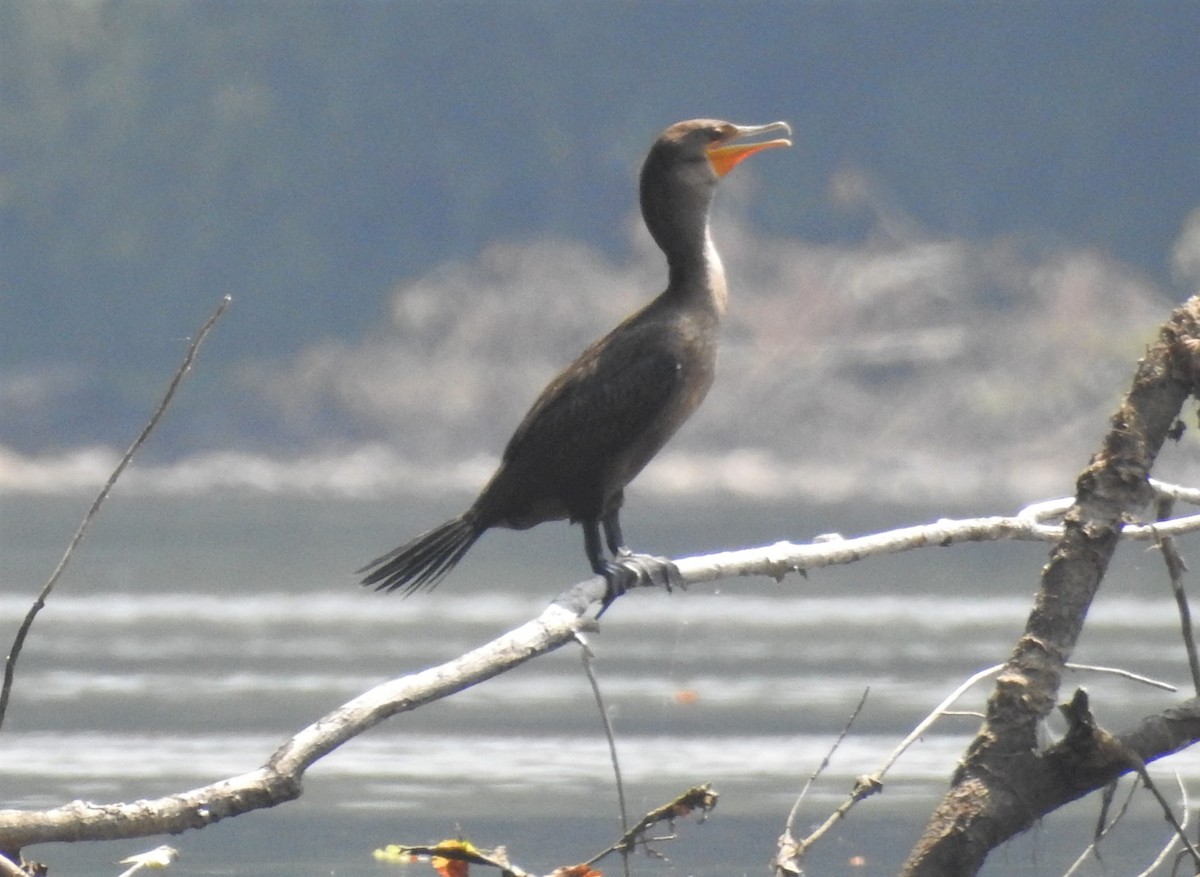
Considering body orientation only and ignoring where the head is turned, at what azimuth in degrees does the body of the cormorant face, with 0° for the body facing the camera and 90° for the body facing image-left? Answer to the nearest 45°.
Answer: approximately 270°

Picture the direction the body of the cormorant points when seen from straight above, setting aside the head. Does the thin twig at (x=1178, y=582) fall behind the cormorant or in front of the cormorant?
in front
